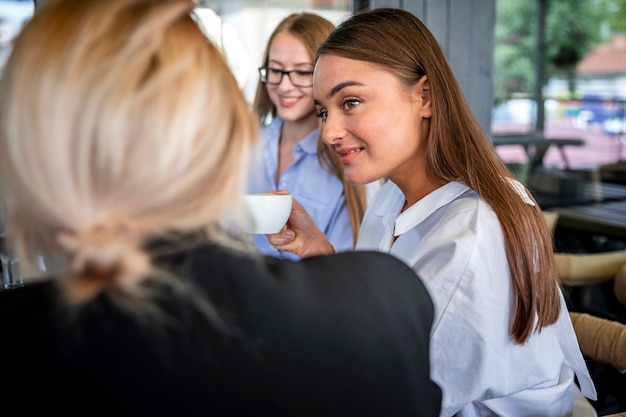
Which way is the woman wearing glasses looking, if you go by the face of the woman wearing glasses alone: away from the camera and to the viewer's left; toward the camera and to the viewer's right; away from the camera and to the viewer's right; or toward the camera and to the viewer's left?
toward the camera and to the viewer's left

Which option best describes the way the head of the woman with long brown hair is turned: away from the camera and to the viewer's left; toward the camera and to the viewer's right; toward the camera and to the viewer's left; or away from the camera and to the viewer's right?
toward the camera and to the viewer's left

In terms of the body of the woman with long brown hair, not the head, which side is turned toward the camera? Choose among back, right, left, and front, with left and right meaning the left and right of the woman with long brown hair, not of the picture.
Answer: left

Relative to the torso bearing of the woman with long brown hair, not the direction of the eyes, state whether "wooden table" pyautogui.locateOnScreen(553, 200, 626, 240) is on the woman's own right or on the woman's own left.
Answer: on the woman's own right

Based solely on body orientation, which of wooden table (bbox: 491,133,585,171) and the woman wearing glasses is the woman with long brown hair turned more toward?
the woman wearing glasses

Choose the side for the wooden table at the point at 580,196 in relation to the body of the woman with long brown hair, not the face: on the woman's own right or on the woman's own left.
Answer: on the woman's own right

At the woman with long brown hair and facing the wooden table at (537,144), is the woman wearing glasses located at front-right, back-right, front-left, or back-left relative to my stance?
front-left

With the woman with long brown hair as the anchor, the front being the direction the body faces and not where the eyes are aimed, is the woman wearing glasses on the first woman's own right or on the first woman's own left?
on the first woman's own right

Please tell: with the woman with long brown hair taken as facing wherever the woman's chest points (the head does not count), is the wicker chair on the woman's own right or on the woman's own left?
on the woman's own right
